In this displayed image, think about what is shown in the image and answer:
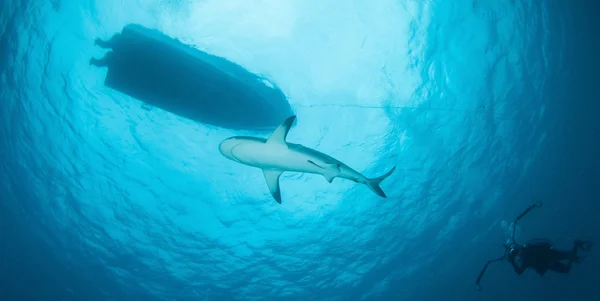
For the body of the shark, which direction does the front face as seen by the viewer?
to the viewer's left

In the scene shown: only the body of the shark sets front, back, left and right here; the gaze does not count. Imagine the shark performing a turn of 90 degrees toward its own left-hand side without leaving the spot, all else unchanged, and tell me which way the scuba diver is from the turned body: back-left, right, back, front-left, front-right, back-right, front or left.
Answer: back-left
